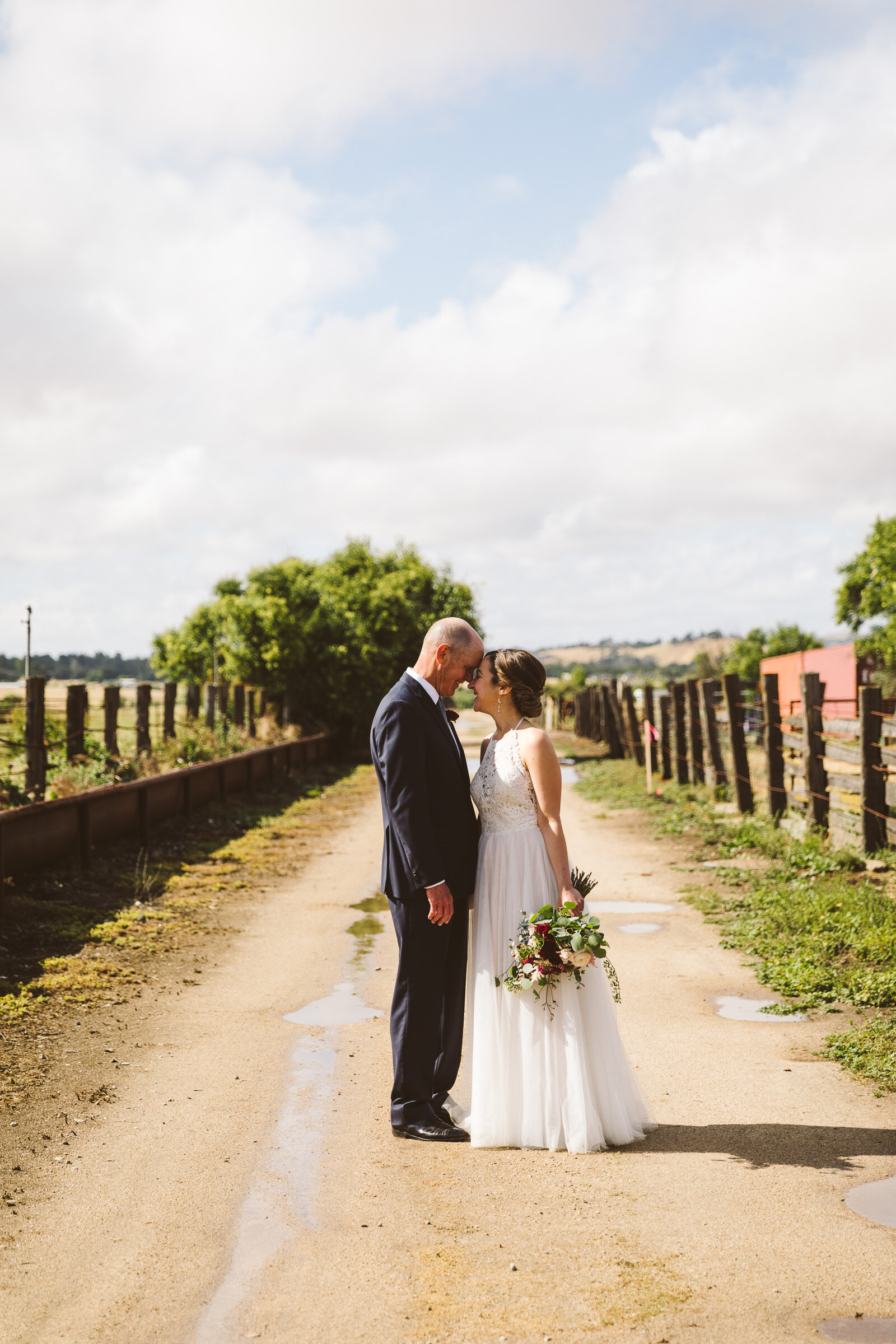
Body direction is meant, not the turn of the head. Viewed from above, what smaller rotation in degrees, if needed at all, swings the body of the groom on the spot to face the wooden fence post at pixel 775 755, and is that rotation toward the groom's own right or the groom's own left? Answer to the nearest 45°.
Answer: approximately 45° to the groom's own left

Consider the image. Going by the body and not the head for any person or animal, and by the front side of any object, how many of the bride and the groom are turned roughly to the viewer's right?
1

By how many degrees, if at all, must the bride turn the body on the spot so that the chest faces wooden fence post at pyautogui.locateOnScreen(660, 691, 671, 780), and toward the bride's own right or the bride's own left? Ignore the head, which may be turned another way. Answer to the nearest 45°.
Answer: approximately 135° to the bride's own right

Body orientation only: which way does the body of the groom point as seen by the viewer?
to the viewer's right

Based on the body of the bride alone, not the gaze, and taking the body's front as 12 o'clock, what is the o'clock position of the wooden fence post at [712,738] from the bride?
The wooden fence post is roughly at 5 o'clock from the bride.

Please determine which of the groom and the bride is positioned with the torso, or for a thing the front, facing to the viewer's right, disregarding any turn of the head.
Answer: the groom

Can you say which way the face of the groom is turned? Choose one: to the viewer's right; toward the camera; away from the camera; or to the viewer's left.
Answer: to the viewer's right

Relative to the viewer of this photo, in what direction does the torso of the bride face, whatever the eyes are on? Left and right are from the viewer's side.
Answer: facing the viewer and to the left of the viewer

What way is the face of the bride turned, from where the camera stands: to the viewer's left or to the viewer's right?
to the viewer's left

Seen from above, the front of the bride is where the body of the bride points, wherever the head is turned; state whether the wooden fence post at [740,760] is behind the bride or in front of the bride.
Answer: behind

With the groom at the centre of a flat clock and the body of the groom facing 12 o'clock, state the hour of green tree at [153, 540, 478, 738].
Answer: The green tree is roughly at 9 o'clock from the groom.

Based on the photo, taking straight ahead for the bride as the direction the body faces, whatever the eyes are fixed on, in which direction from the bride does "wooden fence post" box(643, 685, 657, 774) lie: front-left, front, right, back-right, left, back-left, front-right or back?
back-right

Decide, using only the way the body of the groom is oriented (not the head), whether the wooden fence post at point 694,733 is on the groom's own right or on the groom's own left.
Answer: on the groom's own left

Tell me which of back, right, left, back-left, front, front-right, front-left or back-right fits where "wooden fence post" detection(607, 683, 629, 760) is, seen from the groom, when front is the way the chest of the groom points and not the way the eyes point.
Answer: left

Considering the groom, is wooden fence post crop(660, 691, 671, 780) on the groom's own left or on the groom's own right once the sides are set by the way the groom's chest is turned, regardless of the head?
on the groom's own left
